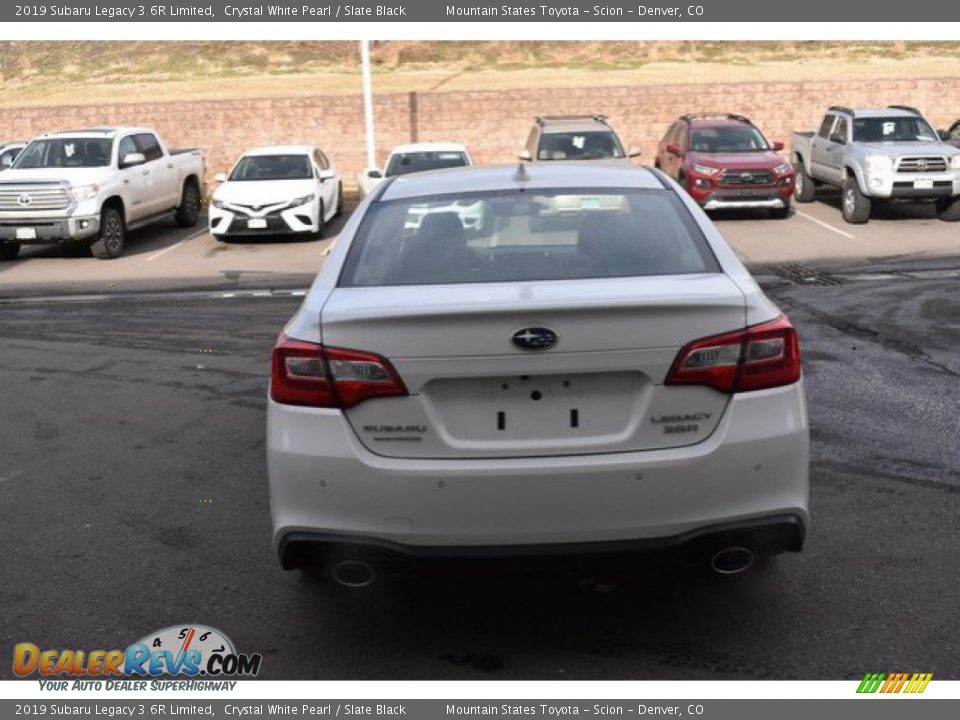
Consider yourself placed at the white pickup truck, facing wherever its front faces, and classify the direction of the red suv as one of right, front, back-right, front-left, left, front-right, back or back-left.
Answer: back-left

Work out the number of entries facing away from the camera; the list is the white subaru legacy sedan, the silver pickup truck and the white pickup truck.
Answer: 1

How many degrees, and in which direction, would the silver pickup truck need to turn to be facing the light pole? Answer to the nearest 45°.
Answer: approximately 135° to its right

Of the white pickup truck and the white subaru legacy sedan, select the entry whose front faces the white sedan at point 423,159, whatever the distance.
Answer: the white subaru legacy sedan

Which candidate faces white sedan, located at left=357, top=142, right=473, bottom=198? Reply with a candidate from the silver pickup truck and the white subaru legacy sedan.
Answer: the white subaru legacy sedan

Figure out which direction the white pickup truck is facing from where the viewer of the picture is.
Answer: facing the viewer and to the left of the viewer

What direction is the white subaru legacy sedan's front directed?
away from the camera

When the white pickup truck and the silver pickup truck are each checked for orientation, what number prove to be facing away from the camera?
0

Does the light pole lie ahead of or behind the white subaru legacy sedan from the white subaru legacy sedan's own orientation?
ahead

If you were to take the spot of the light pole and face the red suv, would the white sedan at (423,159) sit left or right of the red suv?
right

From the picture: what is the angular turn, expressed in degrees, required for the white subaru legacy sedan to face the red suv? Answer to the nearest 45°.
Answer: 0° — it already faces it

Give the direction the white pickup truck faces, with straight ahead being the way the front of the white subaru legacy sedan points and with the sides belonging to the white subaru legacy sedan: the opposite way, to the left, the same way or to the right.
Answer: the opposite way

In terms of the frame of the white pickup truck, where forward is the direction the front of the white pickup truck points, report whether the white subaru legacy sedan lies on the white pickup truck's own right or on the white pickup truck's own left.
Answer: on the white pickup truck's own left

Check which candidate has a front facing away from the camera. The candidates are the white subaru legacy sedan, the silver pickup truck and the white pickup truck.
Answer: the white subaru legacy sedan

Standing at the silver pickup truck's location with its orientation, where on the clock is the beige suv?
The beige suv is roughly at 4 o'clock from the silver pickup truck.

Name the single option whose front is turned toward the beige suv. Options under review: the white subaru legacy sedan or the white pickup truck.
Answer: the white subaru legacy sedan
